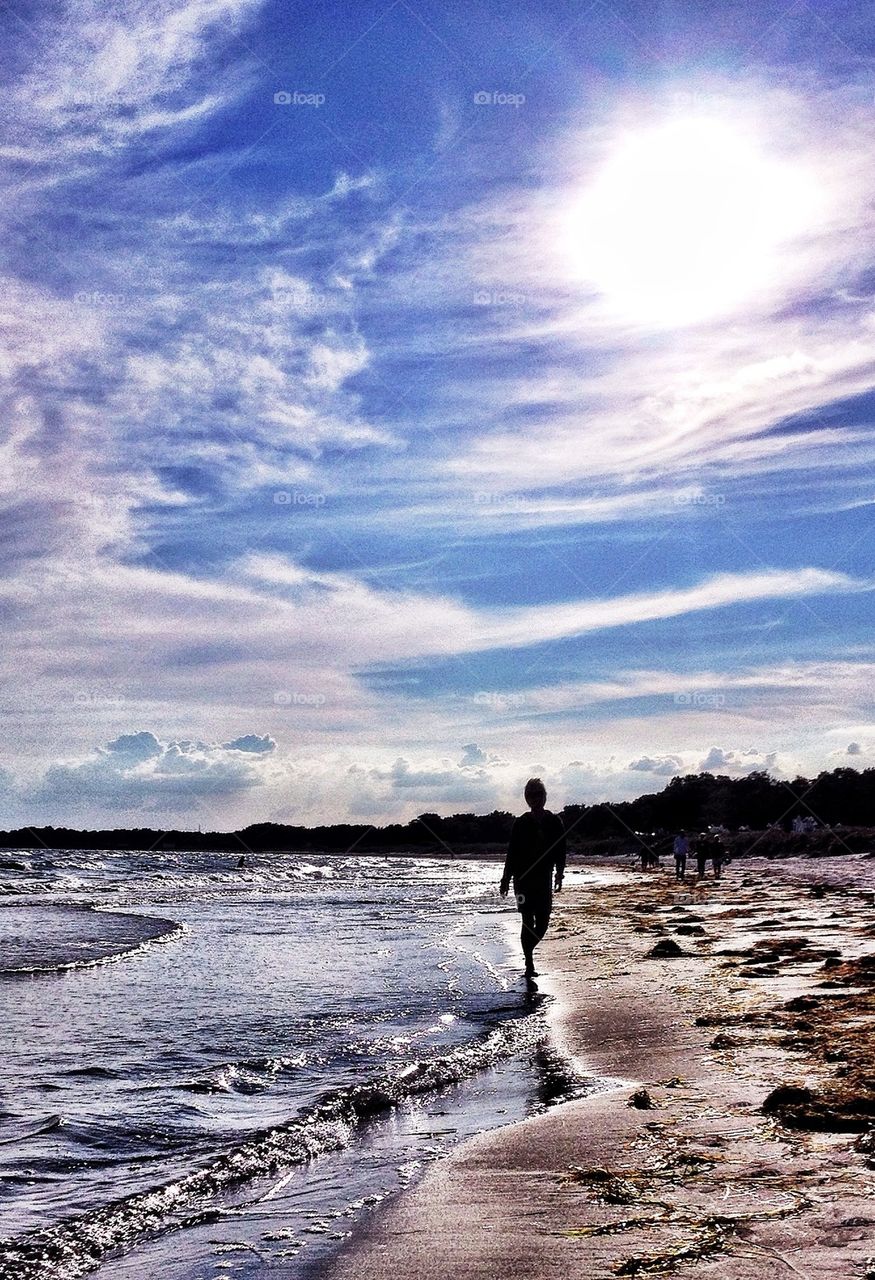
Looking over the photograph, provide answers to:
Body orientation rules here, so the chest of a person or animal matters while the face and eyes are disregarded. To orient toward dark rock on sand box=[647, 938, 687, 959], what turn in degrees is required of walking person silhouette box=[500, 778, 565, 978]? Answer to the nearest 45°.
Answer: approximately 135° to its left

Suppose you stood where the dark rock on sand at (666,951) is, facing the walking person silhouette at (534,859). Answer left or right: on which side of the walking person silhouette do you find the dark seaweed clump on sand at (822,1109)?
left

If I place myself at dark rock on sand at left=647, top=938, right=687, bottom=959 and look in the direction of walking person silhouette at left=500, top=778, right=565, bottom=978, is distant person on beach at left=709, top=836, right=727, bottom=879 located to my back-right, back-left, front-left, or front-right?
back-right

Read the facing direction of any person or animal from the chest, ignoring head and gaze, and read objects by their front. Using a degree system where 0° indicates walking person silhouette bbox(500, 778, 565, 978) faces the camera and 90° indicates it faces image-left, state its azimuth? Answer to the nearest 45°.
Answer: approximately 0°

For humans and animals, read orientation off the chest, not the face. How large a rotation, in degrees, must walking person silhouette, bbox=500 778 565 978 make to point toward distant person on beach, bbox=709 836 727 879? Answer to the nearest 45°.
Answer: approximately 180°

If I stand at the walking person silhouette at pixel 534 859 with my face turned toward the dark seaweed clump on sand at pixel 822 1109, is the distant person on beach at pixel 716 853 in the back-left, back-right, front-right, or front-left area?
back-left

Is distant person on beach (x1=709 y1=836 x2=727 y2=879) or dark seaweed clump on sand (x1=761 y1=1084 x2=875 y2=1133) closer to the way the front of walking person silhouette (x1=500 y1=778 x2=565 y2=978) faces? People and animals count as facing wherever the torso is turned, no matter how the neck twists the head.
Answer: the dark seaweed clump on sand
